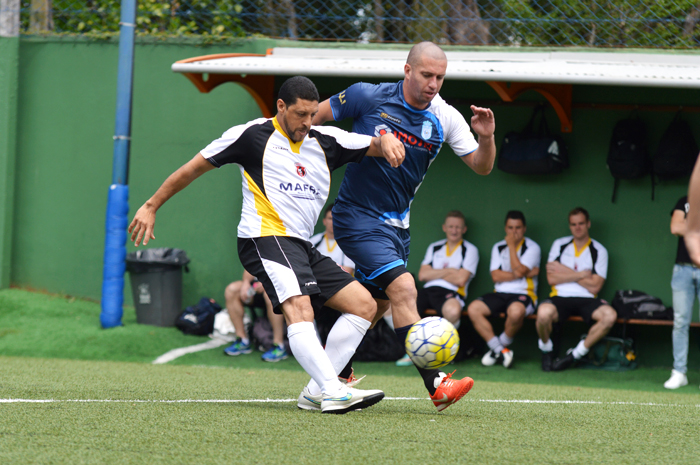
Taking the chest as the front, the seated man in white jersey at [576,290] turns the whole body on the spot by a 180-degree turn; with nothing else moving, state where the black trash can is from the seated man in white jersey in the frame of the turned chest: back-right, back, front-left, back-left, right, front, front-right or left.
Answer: left

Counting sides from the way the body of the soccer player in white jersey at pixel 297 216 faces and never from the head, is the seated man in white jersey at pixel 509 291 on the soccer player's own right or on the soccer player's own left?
on the soccer player's own left

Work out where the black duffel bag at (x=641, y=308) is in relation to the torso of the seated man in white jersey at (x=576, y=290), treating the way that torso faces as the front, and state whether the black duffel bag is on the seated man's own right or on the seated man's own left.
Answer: on the seated man's own left

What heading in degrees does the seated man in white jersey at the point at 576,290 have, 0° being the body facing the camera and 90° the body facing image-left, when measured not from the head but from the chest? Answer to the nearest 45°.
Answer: approximately 0°

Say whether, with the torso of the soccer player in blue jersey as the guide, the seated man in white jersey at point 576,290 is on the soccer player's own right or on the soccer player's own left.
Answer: on the soccer player's own left

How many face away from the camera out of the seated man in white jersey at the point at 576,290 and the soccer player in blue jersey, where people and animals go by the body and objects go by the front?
0

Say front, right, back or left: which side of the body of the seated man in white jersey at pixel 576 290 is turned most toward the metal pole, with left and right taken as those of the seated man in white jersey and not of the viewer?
right

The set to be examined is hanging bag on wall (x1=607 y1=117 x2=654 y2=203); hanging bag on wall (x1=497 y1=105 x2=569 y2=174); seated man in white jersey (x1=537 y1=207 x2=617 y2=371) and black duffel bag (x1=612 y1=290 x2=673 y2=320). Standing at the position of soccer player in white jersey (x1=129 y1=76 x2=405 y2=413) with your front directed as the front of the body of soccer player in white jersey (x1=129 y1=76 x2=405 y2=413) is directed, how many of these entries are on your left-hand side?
4

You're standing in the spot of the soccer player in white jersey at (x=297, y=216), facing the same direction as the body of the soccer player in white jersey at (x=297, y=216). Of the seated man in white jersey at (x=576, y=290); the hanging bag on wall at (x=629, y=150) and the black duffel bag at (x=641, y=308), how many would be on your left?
3

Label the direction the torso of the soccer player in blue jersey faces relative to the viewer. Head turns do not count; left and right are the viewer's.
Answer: facing the viewer and to the right of the viewer
